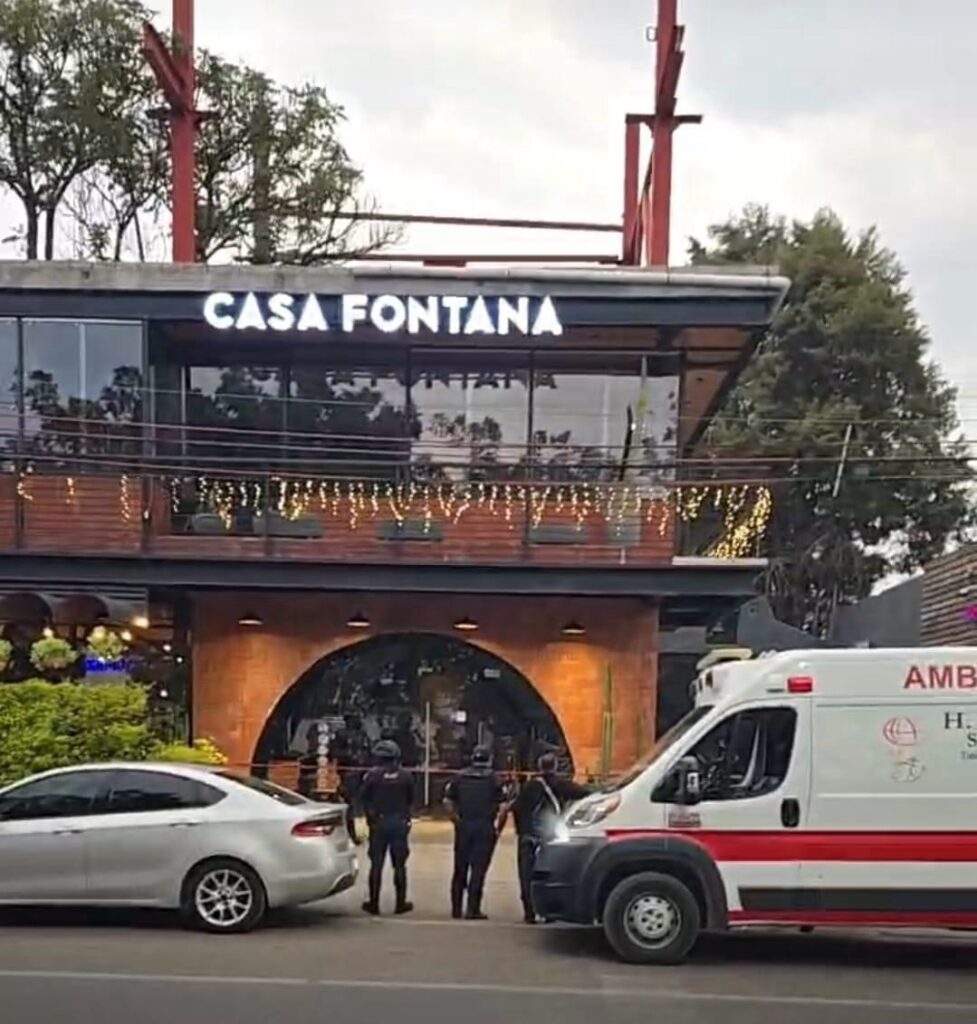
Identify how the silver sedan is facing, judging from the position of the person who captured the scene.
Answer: facing to the left of the viewer

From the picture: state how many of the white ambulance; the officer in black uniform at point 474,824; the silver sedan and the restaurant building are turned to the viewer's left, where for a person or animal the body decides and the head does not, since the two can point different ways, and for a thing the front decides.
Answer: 2

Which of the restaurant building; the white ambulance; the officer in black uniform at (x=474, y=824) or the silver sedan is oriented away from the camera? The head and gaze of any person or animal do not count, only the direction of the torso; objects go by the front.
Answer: the officer in black uniform

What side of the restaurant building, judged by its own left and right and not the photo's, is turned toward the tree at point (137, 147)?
back

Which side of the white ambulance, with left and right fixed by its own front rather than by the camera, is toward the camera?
left

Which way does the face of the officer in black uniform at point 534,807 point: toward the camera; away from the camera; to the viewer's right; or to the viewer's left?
away from the camera

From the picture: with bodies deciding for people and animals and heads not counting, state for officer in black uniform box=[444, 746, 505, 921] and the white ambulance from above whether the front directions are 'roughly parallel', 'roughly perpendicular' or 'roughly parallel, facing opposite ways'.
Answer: roughly perpendicular

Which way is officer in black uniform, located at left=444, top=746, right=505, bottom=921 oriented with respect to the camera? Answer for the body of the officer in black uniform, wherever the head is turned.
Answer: away from the camera

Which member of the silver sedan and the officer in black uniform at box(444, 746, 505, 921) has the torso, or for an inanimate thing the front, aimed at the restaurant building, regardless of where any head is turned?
the officer in black uniform

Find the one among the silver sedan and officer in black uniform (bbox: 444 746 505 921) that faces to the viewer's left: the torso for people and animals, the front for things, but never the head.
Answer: the silver sedan
